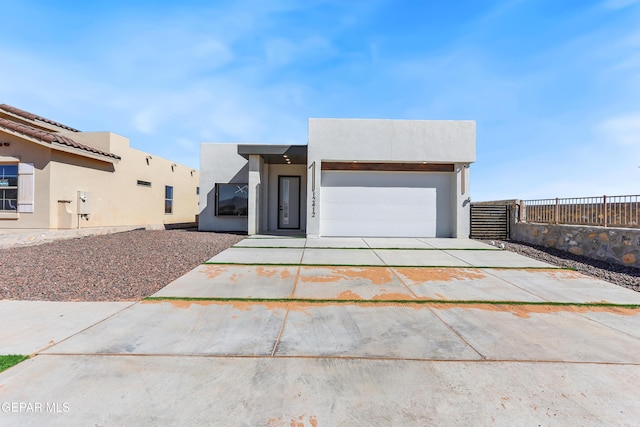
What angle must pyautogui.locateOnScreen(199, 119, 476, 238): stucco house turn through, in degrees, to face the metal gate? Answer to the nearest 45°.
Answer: approximately 90° to its left

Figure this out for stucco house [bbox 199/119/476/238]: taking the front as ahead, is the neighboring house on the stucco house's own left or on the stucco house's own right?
on the stucco house's own right

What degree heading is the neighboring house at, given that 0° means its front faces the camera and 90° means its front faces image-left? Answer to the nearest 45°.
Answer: approximately 45°

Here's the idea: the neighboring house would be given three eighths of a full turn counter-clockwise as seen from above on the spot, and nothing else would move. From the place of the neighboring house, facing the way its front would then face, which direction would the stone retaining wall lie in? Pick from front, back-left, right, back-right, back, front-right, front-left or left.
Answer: front-right

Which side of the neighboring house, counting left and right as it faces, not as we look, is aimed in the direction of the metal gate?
left

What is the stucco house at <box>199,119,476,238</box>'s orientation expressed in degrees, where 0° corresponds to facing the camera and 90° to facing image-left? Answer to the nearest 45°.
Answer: approximately 0°

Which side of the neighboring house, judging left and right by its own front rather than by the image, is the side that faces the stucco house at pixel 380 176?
left

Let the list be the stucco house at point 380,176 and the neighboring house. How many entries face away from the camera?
0

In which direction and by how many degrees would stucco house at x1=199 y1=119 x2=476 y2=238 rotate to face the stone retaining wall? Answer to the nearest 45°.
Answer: approximately 45° to its left
